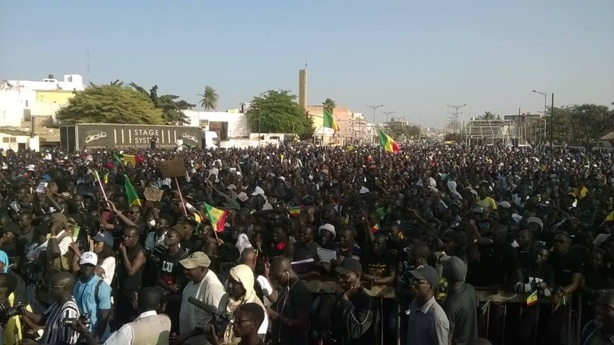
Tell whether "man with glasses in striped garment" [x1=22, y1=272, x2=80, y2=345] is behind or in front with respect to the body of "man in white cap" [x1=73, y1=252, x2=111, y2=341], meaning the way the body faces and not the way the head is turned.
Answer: in front

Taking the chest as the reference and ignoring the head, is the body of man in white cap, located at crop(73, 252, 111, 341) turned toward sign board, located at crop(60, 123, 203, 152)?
no

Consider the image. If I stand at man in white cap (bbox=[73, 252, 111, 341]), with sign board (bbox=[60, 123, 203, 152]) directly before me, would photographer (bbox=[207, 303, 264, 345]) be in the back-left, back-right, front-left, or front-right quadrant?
back-right

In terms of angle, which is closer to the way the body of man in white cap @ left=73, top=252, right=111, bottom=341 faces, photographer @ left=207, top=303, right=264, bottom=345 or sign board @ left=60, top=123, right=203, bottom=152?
the photographer

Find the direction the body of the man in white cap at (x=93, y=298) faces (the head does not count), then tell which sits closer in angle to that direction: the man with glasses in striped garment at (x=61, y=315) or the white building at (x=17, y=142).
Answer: the man with glasses in striped garment

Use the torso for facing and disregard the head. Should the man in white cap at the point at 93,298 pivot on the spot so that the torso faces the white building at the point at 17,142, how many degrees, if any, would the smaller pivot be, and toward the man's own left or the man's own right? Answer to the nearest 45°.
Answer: approximately 135° to the man's own right

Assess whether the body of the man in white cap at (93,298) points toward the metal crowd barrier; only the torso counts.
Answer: no

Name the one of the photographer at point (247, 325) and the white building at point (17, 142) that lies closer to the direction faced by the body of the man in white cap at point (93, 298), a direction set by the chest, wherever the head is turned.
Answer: the photographer

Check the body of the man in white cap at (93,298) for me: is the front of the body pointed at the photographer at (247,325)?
no
